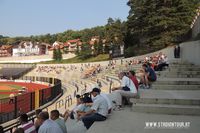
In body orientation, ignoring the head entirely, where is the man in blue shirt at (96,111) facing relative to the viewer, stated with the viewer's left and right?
facing to the left of the viewer

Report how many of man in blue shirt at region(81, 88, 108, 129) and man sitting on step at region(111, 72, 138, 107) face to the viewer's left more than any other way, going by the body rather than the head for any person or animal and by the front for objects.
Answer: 2

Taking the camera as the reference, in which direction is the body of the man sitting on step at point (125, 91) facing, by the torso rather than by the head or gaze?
to the viewer's left
